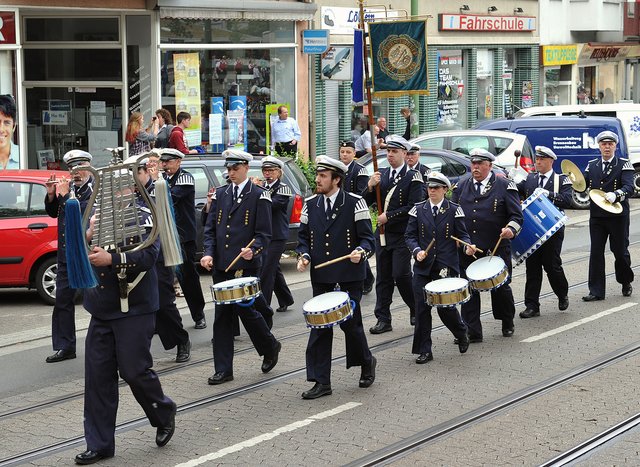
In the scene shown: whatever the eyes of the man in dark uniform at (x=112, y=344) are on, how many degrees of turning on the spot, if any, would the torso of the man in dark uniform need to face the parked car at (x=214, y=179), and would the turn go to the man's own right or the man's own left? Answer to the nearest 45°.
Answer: approximately 135° to the man's own right

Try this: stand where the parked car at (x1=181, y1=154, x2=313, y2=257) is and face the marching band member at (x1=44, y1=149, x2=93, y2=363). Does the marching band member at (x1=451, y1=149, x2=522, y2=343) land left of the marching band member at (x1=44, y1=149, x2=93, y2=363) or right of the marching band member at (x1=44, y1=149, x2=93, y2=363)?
left

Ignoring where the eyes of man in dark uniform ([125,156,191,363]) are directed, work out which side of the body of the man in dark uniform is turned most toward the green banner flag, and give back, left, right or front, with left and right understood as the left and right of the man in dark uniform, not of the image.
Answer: back

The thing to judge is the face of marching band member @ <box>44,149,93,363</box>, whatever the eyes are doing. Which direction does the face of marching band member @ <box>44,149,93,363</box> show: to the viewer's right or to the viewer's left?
to the viewer's left

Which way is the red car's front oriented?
to the viewer's left

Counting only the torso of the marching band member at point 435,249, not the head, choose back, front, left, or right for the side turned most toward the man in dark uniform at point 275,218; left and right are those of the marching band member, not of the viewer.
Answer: right

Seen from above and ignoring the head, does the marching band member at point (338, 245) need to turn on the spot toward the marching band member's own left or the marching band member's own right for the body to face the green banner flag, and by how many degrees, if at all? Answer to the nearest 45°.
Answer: approximately 135° to the marching band member's own right
